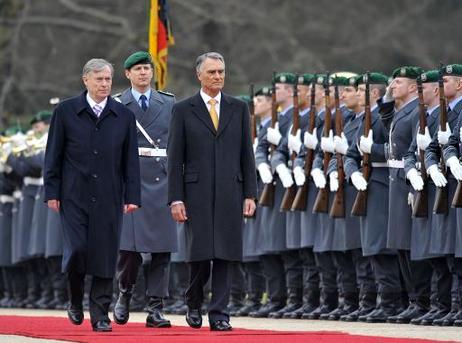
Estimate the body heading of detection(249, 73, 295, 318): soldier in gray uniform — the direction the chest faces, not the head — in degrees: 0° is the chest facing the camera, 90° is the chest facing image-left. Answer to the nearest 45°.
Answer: approximately 90°

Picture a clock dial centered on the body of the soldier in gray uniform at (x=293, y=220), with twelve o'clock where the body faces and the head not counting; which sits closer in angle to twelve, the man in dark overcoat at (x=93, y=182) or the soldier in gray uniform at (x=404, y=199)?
the man in dark overcoat

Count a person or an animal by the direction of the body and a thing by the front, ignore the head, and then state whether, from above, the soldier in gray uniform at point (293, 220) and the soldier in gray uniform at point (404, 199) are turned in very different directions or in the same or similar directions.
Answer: same or similar directions

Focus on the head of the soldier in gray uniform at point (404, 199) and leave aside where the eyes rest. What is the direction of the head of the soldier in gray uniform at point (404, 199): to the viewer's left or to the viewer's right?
to the viewer's left

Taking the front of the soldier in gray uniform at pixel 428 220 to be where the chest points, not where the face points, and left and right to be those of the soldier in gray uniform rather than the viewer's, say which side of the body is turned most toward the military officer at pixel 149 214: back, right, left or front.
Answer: front

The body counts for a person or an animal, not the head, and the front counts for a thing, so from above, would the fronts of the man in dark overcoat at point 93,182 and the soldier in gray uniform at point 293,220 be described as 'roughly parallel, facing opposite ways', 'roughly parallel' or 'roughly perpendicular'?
roughly perpendicular

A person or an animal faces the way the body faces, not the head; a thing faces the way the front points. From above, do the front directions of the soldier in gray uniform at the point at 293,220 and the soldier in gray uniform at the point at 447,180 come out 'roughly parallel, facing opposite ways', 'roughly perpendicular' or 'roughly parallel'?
roughly parallel

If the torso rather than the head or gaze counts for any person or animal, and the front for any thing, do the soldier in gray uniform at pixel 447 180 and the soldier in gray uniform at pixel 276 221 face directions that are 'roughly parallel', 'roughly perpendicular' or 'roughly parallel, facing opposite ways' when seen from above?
roughly parallel

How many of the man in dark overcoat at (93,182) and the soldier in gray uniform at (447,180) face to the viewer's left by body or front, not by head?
1

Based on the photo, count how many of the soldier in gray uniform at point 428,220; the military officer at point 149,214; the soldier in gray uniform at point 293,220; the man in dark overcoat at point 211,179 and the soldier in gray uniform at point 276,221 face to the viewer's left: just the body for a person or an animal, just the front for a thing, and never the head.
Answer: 3

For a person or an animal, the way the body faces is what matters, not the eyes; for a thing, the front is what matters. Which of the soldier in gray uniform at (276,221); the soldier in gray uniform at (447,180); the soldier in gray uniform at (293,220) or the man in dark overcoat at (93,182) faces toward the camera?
the man in dark overcoat

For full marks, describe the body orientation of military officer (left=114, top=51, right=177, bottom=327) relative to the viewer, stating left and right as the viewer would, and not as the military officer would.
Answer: facing the viewer

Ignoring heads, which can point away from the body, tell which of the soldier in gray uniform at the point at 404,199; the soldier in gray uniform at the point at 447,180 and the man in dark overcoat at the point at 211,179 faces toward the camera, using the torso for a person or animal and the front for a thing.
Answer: the man in dark overcoat
